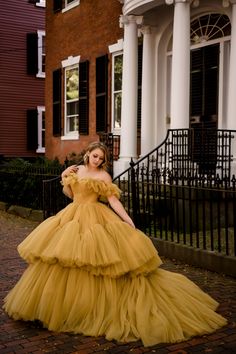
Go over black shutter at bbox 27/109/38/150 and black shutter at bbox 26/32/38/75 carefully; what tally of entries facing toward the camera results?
2

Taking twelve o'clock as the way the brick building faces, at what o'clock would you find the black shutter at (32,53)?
The black shutter is roughly at 4 o'clock from the brick building.

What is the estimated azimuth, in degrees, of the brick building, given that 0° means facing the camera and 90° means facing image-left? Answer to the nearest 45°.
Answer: approximately 45°

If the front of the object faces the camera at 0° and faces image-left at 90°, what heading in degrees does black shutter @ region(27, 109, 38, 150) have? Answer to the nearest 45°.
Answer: approximately 0°

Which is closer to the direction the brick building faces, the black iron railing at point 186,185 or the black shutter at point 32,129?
the black iron railing

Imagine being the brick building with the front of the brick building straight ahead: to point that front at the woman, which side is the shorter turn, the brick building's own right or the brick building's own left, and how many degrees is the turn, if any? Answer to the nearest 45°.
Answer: approximately 45° to the brick building's own left

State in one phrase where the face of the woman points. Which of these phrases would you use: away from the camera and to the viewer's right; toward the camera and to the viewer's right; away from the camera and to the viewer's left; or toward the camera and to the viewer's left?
toward the camera and to the viewer's right

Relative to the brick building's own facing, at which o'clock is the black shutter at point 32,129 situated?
The black shutter is roughly at 4 o'clock from the brick building.
